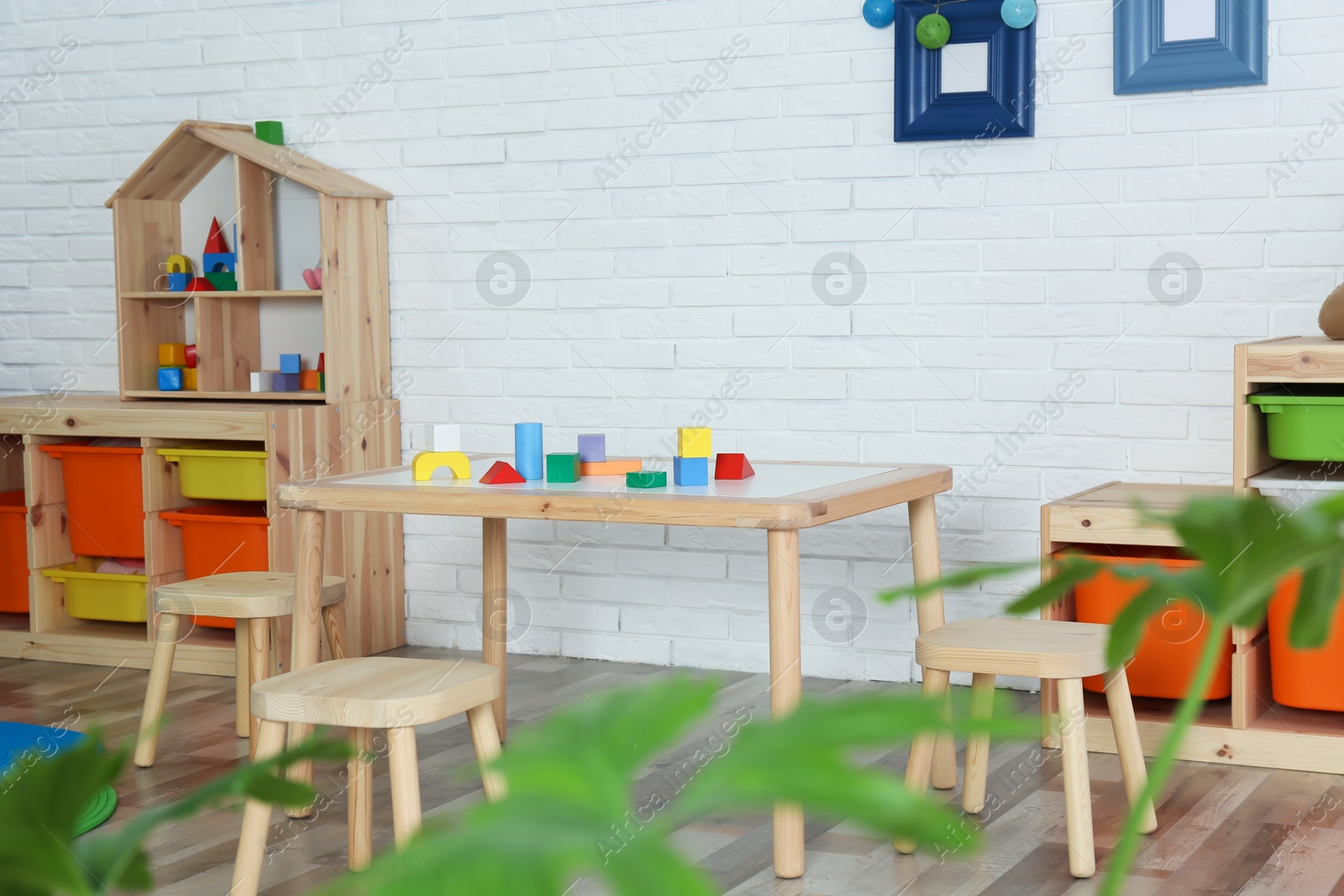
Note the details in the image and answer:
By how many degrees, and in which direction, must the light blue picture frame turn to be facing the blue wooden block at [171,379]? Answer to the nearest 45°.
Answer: approximately 90° to its right

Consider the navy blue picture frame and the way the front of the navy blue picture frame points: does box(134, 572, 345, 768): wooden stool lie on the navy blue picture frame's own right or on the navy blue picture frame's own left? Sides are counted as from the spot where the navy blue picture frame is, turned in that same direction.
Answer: on the navy blue picture frame's own right

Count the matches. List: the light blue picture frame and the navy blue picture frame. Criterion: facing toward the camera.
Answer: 2

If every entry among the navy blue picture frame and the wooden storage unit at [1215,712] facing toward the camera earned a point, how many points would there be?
2

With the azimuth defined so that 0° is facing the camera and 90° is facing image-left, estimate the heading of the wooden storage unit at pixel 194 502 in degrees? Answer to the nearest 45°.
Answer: approximately 45°

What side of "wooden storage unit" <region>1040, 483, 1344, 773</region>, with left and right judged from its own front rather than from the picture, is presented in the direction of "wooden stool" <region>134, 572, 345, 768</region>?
right

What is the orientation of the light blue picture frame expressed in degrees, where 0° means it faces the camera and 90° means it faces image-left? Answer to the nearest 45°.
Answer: approximately 0°
